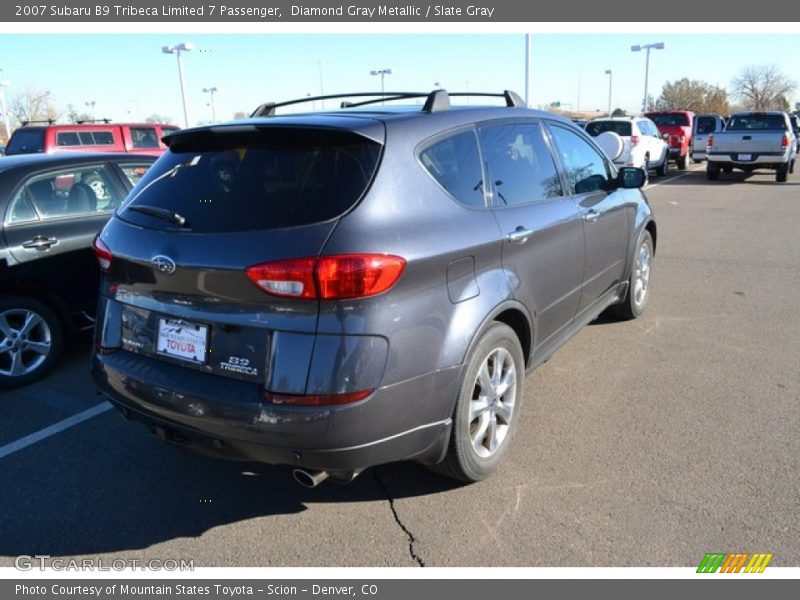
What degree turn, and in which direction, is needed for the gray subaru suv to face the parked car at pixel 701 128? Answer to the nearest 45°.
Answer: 0° — it already faces it

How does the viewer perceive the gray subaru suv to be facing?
facing away from the viewer and to the right of the viewer

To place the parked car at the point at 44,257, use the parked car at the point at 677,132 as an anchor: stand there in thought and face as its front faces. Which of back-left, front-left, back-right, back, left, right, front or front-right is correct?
back

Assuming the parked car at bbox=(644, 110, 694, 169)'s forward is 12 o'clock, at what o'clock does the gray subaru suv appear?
The gray subaru suv is roughly at 6 o'clock from the parked car.

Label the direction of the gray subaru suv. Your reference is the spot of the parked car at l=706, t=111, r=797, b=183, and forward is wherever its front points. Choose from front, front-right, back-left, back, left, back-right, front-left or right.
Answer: back

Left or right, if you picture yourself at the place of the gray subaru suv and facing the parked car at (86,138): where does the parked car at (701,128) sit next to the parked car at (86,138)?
right

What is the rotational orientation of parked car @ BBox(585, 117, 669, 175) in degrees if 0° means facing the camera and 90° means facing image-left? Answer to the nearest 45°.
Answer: approximately 225°

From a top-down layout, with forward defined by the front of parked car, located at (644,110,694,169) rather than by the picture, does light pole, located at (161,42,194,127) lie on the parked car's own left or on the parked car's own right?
on the parked car's own left

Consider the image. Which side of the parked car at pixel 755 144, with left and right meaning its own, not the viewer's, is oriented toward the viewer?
back

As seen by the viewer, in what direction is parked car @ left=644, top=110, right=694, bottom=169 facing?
away from the camera

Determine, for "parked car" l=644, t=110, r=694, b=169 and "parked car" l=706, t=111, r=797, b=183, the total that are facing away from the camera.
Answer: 2
